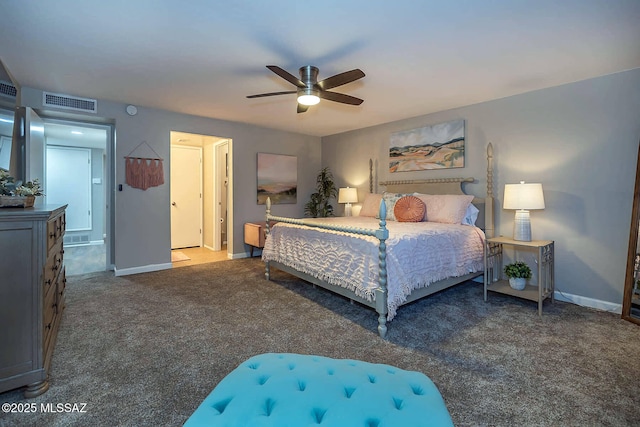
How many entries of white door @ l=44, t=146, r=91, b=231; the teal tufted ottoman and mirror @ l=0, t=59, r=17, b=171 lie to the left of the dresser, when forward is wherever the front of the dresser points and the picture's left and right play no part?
2

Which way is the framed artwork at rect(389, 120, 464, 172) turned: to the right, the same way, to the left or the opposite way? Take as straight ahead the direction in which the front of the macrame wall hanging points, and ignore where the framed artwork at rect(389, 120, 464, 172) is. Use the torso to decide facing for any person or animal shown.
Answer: to the right

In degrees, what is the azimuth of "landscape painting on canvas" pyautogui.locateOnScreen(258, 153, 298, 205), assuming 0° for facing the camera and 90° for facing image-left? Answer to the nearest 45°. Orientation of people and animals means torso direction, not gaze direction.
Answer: approximately 315°

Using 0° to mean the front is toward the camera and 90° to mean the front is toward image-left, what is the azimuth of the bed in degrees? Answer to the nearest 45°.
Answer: approximately 45°

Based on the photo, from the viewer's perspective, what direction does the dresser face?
to the viewer's right

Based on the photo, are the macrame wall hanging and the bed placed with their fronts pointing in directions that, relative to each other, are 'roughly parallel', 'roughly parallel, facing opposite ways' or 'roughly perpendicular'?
roughly perpendicular

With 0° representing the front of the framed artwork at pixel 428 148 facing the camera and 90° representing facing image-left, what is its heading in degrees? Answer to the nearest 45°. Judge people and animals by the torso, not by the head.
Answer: approximately 45°
